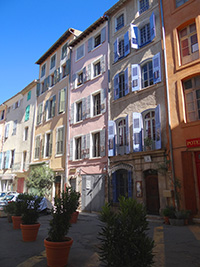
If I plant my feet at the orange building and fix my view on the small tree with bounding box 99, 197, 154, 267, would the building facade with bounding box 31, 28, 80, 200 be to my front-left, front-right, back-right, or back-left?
back-right

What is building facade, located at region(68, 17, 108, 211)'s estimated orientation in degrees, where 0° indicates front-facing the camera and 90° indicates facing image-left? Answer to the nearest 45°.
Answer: approximately 45°

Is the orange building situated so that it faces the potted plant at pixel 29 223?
yes

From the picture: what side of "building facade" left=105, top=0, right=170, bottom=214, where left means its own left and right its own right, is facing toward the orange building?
left

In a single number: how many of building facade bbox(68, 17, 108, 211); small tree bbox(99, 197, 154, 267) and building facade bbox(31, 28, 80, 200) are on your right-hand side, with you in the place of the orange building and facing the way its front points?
2

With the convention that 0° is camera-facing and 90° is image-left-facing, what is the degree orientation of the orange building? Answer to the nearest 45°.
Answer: approximately 45°
